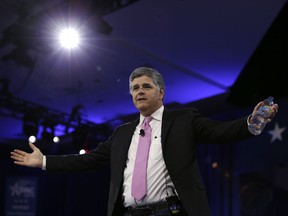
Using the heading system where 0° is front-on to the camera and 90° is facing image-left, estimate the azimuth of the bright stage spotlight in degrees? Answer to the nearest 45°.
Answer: approximately 0°

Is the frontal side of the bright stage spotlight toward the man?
yes

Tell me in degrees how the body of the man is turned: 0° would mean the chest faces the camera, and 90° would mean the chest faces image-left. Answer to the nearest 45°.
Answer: approximately 45°

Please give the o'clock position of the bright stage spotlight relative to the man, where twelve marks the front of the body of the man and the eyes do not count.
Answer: The bright stage spotlight is roughly at 4 o'clock from the man.
